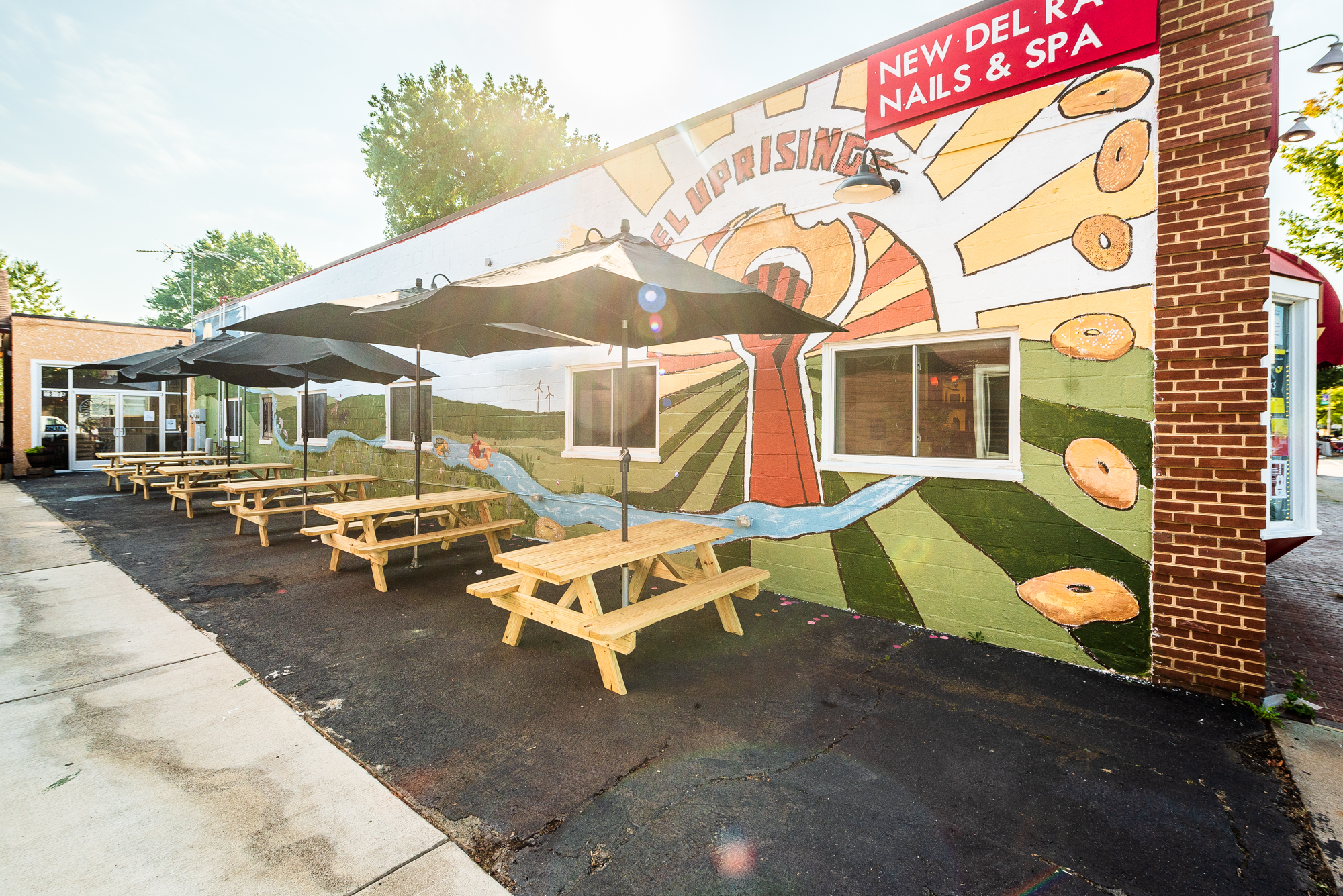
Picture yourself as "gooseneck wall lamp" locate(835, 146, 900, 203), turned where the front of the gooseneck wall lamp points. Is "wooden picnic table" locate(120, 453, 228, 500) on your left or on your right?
on your right

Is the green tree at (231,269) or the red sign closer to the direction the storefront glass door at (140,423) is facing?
the red sign

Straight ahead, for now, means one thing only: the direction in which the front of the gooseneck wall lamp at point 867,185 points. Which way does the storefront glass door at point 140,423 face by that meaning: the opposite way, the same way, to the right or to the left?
to the left

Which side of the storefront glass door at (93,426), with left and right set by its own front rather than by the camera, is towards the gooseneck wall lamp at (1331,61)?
front

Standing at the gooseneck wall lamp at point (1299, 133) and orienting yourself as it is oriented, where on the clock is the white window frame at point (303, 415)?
The white window frame is roughly at 5 o'clock from the gooseneck wall lamp.

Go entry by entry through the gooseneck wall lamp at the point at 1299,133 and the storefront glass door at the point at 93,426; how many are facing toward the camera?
1

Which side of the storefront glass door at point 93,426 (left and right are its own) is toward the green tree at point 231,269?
back

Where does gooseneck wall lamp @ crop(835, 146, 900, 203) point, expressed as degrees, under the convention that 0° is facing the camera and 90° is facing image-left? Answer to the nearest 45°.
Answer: approximately 45°

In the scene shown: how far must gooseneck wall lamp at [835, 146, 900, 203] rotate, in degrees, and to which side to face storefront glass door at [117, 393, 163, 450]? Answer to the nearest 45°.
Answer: approximately 45° to its right

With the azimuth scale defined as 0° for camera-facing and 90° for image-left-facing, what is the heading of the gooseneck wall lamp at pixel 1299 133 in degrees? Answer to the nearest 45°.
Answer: approximately 270°

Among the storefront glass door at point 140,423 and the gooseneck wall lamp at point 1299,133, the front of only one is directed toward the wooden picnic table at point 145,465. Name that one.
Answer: the storefront glass door

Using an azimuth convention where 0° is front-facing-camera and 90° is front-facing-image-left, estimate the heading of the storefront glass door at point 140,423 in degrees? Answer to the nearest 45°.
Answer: approximately 0°
